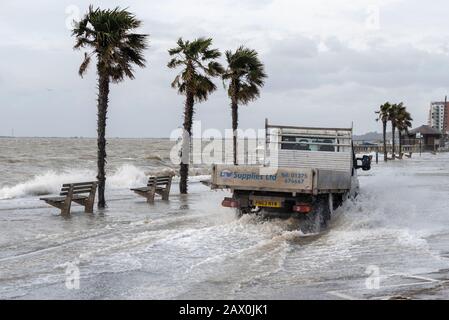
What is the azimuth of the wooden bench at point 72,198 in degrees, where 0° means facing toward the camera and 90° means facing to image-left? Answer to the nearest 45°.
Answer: approximately 135°

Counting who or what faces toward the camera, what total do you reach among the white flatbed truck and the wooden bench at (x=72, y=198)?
0

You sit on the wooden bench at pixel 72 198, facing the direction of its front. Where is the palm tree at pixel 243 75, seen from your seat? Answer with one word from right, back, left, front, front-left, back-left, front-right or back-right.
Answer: right

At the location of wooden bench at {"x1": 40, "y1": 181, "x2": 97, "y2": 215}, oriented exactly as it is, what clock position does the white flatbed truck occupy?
The white flatbed truck is roughly at 6 o'clock from the wooden bench.

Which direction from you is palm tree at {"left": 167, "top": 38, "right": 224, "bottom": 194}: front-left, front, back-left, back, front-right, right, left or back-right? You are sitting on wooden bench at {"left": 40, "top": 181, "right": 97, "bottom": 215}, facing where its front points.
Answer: right

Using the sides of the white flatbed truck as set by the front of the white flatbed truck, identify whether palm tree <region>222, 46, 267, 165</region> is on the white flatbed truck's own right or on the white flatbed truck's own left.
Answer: on the white flatbed truck's own left

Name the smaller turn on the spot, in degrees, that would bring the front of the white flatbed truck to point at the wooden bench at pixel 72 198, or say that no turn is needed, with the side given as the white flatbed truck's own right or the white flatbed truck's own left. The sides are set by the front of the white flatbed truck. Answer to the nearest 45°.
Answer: approximately 90° to the white flatbed truck's own left

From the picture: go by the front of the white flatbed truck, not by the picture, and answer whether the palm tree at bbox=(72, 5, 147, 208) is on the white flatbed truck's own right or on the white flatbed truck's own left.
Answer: on the white flatbed truck's own left

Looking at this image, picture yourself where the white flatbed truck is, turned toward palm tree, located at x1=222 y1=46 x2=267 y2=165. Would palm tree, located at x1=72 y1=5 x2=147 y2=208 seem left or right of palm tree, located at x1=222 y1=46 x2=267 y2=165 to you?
left

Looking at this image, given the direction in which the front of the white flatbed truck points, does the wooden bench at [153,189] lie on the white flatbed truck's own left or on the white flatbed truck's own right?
on the white flatbed truck's own left

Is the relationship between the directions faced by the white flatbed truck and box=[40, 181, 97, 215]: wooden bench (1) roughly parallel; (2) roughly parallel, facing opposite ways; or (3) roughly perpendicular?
roughly perpendicular

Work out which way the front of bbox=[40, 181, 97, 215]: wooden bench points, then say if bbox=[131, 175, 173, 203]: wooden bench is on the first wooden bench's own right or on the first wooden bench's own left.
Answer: on the first wooden bench's own right

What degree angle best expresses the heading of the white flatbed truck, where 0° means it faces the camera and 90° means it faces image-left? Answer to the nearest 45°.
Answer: approximately 225°
